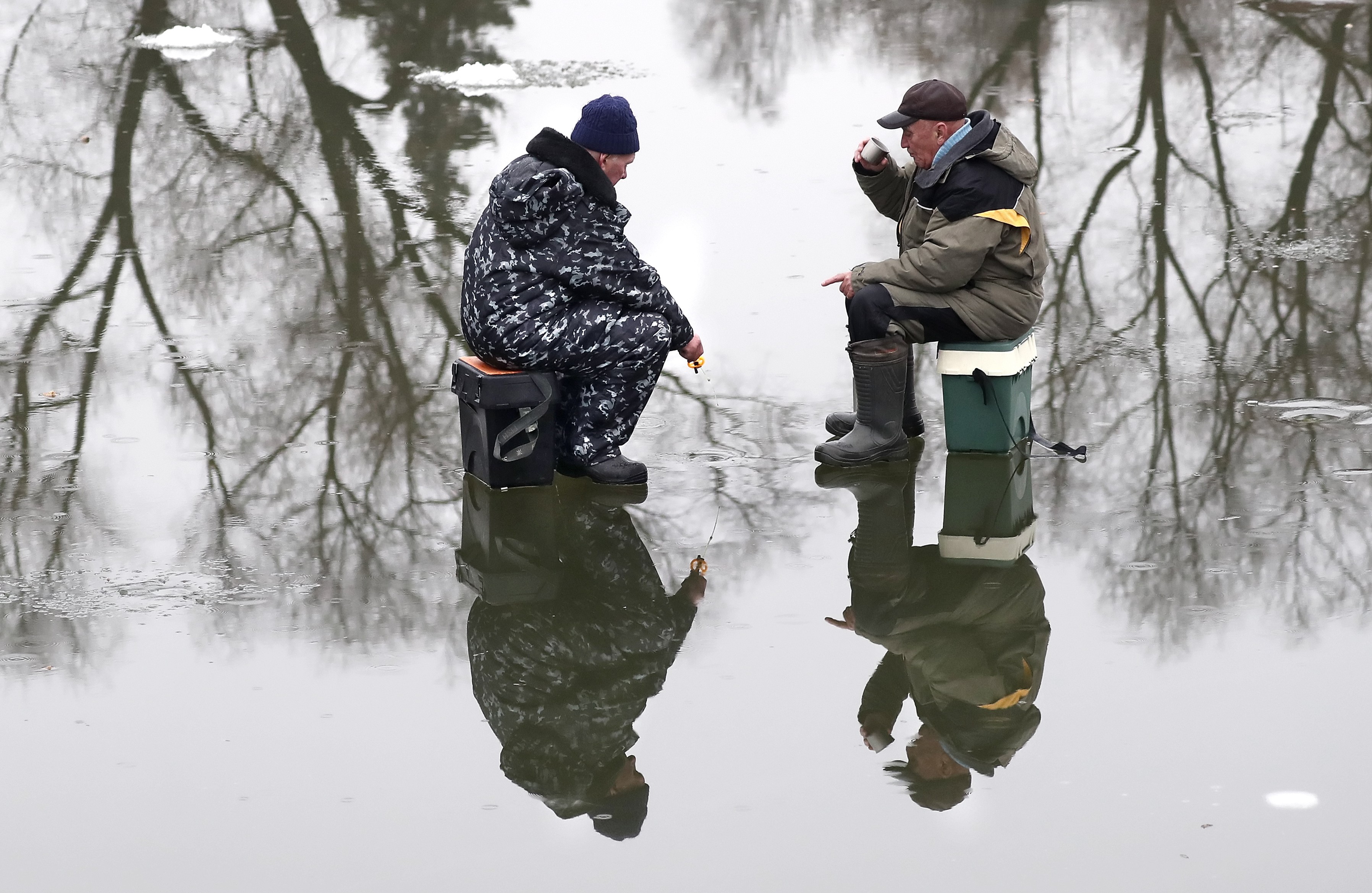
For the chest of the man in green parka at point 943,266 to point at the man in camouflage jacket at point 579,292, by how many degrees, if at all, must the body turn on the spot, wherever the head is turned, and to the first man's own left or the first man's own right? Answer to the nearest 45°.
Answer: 0° — they already face them

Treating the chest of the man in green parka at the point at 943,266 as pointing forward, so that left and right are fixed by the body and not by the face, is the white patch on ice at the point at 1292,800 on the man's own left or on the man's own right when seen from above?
on the man's own left

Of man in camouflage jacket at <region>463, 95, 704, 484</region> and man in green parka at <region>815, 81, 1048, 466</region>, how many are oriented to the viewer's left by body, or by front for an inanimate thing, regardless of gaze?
1

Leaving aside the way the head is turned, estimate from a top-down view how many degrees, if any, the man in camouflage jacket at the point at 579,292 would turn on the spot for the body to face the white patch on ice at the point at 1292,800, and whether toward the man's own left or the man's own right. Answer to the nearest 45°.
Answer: approximately 45° to the man's own right

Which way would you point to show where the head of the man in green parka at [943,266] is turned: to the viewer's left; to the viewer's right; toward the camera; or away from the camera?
to the viewer's left

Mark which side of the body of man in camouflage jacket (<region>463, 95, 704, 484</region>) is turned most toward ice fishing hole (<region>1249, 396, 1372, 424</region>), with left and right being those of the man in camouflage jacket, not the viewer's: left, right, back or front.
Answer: front

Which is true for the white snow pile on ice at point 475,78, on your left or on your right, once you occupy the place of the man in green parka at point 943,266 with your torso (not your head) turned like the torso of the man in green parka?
on your right

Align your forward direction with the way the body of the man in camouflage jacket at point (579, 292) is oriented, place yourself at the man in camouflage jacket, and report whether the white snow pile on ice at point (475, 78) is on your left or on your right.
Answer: on your left

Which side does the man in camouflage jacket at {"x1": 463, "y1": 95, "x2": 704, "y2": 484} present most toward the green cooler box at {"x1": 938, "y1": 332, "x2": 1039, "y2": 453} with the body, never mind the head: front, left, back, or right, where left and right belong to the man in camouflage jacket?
front

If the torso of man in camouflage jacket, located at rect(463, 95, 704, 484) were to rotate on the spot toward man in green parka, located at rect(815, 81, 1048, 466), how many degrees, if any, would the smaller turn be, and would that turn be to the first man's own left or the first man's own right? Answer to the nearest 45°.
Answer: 0° — they already face them

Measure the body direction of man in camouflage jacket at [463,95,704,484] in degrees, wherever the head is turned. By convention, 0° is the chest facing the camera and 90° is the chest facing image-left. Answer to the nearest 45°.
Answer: approximately 270°

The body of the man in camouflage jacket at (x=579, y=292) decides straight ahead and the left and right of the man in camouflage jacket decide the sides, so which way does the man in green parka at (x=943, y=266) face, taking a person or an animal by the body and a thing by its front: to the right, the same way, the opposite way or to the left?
the opposite way

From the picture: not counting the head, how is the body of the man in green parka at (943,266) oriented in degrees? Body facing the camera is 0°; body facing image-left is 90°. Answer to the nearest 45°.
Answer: approximately 90°
